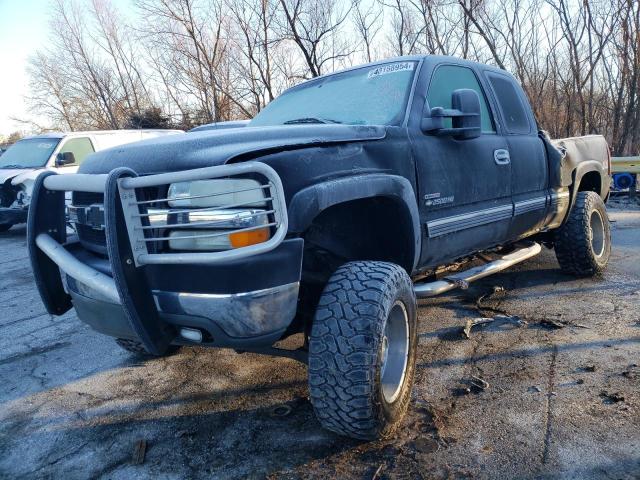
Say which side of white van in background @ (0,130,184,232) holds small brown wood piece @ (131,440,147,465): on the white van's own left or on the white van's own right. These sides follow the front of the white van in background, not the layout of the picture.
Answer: on the white van's own left

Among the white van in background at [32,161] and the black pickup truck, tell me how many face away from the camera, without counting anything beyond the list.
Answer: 0

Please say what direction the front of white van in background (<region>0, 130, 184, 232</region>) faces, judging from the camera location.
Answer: facing the viewer and to the left of the viewer

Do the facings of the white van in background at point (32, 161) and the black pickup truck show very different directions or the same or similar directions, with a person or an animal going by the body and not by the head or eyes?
same or similar directions

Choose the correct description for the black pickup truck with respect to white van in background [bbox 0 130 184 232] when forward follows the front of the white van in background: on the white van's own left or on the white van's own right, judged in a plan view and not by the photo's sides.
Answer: on the white van's own left

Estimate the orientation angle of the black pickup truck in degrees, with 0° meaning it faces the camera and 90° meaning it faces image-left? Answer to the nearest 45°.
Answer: approximately 45°

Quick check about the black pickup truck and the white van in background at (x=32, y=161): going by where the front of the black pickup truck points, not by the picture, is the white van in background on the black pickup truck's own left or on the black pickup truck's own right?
on the black pickup truck's own right
